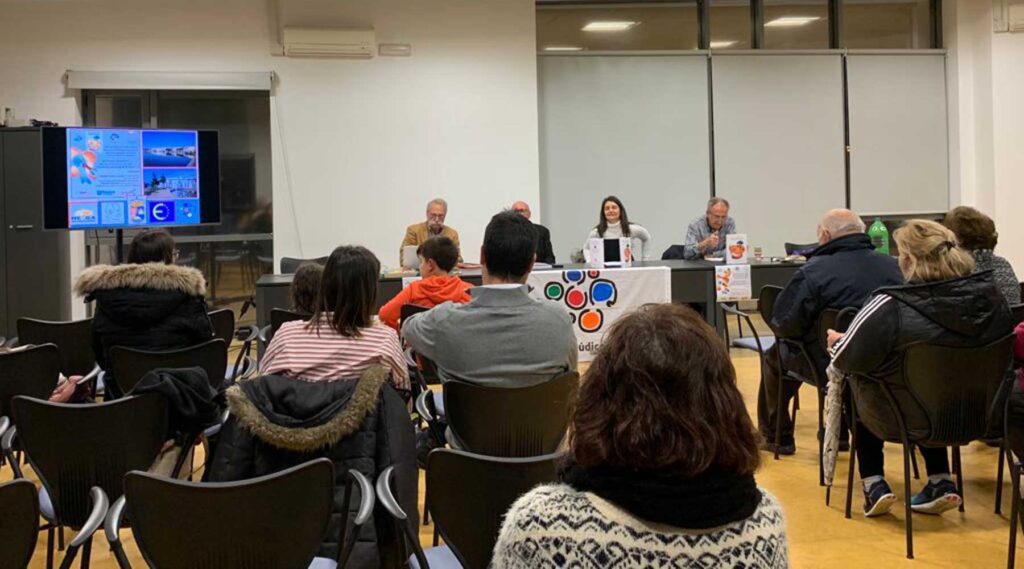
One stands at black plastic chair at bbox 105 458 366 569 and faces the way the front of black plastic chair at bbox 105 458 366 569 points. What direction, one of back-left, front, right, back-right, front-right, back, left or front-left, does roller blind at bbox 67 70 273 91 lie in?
front

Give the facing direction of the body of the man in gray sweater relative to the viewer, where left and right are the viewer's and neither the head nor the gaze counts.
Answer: facing away from the viewer

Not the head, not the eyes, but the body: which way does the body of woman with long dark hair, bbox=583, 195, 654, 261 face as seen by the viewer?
toward the camera

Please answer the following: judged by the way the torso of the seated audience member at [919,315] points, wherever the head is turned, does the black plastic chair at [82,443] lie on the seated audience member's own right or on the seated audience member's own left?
on the seated audience member's own left

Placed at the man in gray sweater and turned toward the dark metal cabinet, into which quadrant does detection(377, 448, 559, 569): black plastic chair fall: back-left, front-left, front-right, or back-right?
back-left

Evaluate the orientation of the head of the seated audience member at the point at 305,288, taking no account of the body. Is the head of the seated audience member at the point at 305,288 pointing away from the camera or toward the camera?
away from the camera

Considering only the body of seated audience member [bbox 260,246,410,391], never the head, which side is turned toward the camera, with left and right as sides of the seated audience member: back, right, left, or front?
back

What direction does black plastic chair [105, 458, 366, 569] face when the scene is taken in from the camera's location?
facing away from the viewer

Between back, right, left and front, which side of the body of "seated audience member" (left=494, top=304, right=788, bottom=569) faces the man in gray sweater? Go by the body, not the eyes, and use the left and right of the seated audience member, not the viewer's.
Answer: front

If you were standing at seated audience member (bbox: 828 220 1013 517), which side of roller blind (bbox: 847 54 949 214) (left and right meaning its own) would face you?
front

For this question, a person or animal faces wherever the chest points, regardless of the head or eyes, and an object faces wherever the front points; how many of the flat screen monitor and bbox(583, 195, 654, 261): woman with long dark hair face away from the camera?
0

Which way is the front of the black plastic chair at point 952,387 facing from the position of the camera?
facing away from the viewer and to the left of the viewer

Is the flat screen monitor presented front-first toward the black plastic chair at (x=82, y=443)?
yes

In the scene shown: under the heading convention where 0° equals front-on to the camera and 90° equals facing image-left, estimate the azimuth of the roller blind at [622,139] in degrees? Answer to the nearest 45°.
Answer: approximately 0°

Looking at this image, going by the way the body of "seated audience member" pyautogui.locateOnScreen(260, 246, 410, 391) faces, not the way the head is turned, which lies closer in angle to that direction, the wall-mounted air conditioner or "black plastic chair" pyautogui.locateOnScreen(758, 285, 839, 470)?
the wall-mounted air conditioner

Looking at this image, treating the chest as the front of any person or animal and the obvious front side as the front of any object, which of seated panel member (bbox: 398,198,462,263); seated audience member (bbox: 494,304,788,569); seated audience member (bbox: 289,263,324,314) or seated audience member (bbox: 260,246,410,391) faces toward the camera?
seated panel member (bbox: 398,198,462,263)

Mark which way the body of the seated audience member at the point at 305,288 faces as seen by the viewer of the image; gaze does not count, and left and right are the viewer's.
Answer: facing away from the viewer

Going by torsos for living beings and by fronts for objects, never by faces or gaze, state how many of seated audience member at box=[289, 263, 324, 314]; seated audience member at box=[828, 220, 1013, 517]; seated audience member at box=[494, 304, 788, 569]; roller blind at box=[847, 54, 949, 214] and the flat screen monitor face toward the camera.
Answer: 2
